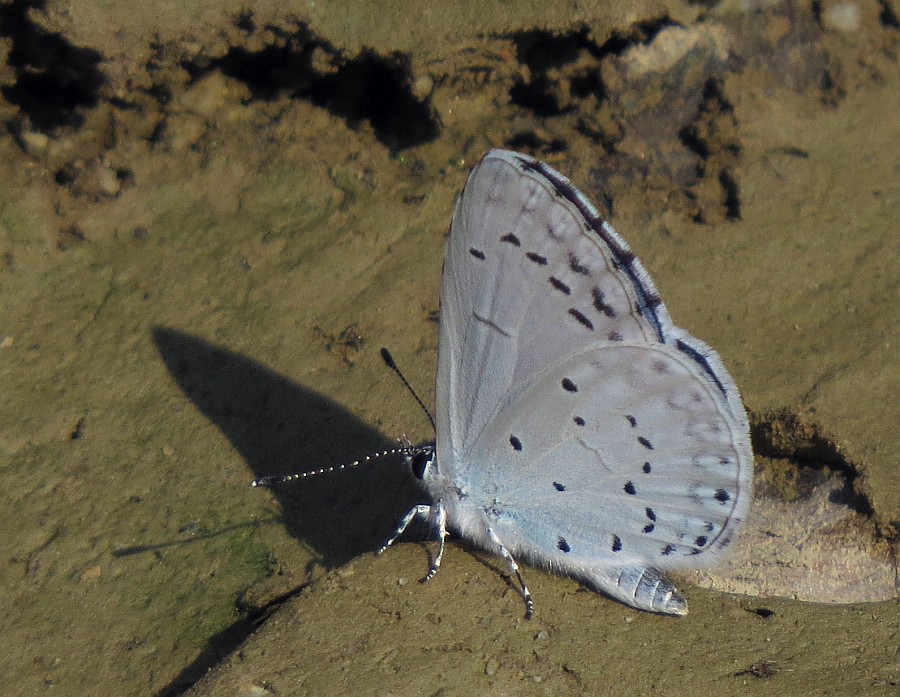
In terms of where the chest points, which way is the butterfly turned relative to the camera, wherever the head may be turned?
to the viewer's left
